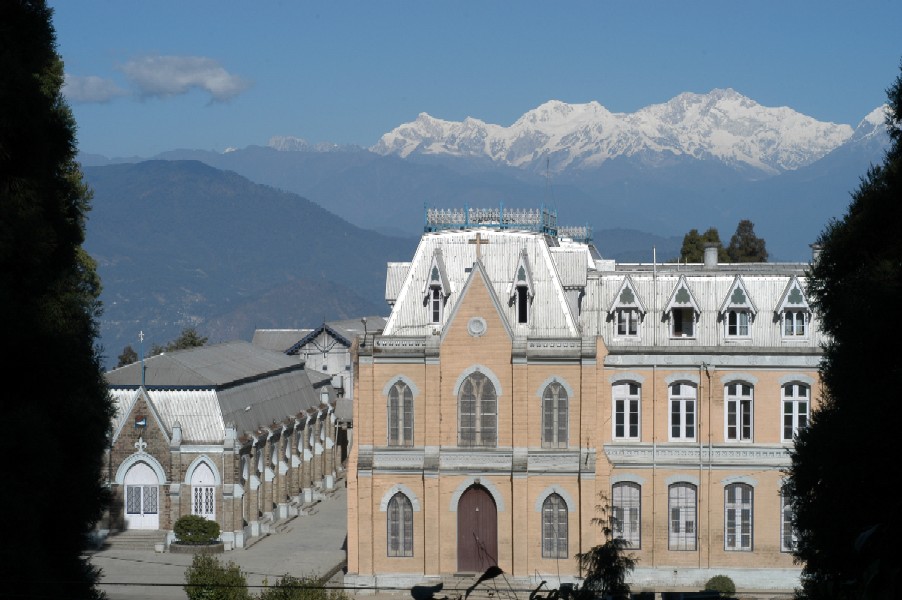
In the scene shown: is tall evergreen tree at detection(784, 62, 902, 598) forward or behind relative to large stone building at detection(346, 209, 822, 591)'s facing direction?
forward

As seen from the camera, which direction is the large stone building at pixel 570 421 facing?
toward the camera

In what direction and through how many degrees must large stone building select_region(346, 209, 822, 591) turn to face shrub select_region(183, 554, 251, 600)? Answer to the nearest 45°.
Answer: approximately 45° to its right
